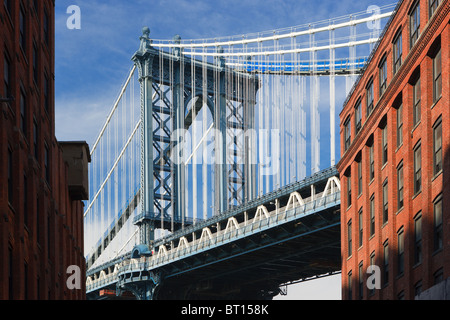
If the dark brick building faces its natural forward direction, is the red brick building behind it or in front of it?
in front

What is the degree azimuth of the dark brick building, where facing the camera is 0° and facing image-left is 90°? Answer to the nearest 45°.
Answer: approximately 270°
